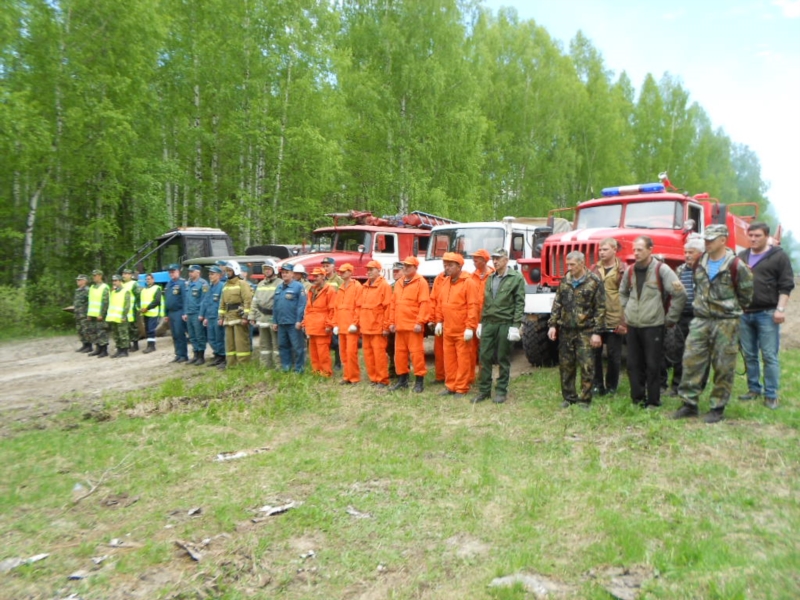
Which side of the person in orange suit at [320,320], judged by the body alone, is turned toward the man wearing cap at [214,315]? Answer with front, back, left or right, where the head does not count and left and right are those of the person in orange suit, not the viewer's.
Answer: right

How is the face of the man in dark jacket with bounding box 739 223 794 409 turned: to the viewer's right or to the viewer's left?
to the viewer's left

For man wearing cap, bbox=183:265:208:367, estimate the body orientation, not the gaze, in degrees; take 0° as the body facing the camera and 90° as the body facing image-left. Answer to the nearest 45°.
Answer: approximately 45°

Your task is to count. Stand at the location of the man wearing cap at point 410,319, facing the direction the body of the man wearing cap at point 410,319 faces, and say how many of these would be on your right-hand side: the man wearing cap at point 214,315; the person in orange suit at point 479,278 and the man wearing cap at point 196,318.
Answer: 2

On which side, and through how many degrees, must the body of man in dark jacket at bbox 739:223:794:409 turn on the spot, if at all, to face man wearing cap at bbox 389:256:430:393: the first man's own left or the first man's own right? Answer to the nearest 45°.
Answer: approximately 45° to the first man's own right

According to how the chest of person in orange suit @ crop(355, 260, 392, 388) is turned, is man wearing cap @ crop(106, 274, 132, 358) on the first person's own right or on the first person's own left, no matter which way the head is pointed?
on the first person's own right

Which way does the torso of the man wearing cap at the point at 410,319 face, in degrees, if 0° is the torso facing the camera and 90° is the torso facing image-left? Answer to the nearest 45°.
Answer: approximately 45°

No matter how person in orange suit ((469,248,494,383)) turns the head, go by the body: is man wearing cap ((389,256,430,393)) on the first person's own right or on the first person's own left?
on the first person's own right
